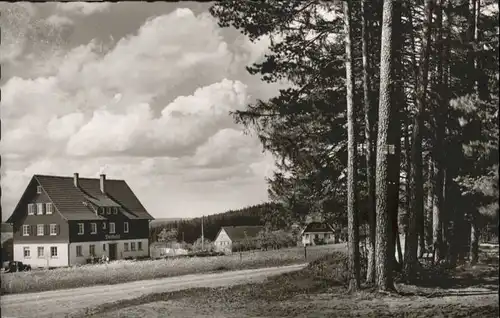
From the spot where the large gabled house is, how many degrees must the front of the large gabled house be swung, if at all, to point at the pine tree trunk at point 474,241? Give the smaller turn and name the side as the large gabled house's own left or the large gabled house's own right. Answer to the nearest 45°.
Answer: approximately 45° to the large gabled house's own left

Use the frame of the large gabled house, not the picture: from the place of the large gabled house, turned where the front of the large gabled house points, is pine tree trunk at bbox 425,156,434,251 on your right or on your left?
on your left

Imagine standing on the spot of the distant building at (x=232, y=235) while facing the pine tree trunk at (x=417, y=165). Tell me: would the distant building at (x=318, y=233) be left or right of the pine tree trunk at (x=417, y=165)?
left

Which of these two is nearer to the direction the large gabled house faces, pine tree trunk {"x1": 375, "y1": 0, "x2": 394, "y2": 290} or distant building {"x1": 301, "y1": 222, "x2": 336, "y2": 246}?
the pine tree trunk

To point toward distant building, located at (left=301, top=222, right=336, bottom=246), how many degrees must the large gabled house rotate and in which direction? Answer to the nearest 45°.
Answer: approximately 90° to its left
